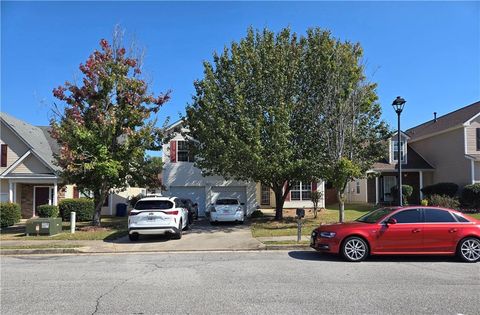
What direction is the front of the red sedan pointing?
to the viewer's left

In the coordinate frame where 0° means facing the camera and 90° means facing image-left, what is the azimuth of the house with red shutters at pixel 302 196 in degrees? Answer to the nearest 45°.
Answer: approximately 0°

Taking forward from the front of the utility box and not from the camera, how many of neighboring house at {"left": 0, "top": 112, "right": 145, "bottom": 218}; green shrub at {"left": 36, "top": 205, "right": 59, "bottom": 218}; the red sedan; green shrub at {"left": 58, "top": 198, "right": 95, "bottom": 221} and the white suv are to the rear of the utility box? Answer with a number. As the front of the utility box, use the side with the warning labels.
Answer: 3

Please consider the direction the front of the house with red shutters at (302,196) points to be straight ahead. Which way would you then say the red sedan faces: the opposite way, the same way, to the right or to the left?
to the right

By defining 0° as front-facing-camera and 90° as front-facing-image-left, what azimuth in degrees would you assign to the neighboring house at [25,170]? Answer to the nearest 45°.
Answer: approximately 0°

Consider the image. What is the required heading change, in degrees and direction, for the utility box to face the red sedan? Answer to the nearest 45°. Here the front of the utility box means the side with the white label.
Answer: approximately 45° to its left
